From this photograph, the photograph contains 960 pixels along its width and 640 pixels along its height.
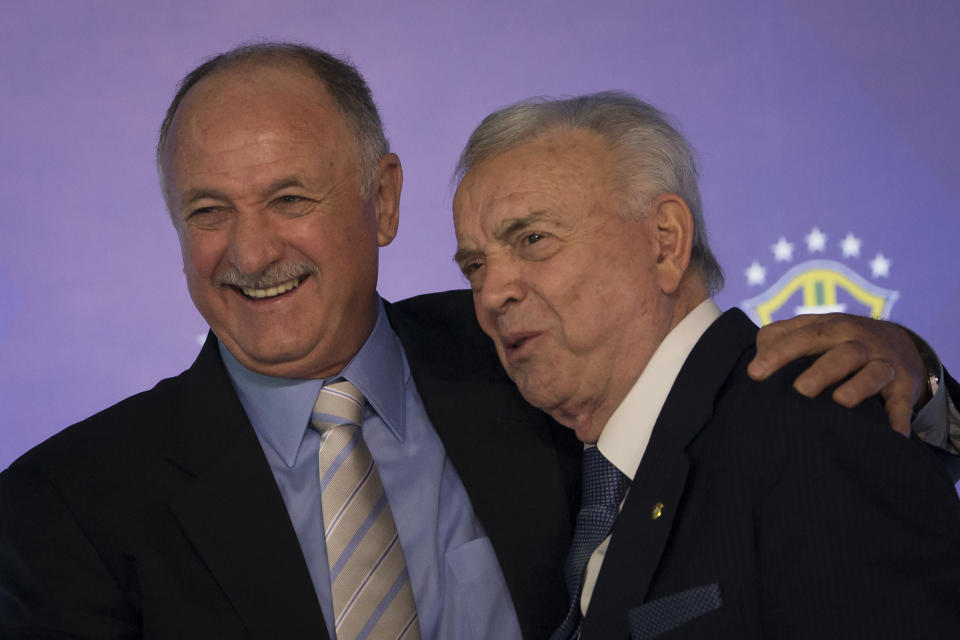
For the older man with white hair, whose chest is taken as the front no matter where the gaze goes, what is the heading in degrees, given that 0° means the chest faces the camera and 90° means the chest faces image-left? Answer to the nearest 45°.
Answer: approximately 45°

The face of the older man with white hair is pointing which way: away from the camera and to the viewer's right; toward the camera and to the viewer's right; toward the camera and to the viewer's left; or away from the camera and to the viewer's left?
toward the camera and to the viewer's left
